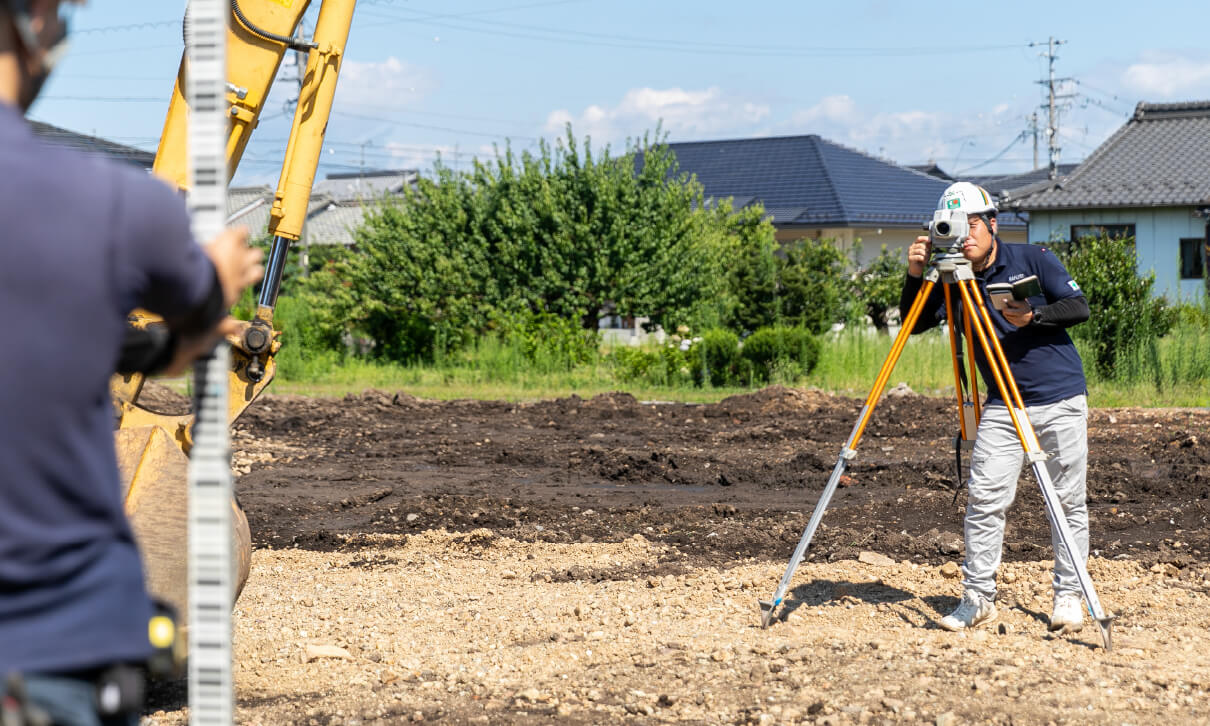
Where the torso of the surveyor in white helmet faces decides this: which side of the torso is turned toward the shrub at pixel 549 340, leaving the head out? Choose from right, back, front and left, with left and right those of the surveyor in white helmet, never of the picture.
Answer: right

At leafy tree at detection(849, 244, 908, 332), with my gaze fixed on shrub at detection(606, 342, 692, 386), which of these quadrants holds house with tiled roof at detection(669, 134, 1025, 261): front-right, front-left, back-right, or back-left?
back-right

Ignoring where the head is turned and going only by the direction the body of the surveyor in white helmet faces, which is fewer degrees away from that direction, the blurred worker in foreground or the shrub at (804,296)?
the blurred worker in foreground

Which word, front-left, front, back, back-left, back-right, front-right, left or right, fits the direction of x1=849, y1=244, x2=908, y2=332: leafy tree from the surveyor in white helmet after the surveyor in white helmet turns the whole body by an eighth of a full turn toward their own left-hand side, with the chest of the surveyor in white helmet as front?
back

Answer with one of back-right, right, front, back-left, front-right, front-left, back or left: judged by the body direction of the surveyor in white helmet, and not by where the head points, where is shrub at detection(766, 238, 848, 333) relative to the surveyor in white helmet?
back-right

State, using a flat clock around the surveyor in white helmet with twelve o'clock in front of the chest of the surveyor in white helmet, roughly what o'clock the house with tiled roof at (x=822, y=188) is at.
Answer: The house with tiled roof is roughly at 4 o'clock from the surveyor in white helmet.

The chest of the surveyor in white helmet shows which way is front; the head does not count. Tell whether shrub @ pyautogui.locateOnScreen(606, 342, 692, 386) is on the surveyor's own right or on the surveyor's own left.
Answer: on the surveyor's own right

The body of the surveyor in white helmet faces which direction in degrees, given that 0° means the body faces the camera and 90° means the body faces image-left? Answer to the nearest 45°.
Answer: approximately 45°

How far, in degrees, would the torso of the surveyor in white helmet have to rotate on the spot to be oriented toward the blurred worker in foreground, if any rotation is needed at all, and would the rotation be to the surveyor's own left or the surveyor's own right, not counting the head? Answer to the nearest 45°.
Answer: approximately 45° to the surveyor's own left

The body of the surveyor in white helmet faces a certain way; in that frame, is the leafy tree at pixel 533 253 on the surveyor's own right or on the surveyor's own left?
on the surveyor's own right

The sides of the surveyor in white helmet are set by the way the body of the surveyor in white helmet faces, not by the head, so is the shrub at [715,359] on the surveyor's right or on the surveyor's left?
on the surveyor's right
